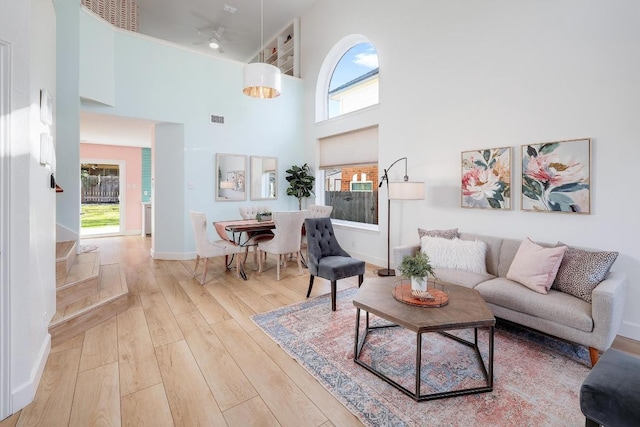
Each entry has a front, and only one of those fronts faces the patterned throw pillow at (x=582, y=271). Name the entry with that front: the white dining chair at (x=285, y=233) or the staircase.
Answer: the staircase

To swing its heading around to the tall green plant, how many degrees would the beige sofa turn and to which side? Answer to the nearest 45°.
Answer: approximately 90° to its right

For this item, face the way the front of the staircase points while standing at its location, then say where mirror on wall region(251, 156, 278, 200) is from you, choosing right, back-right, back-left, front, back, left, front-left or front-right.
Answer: left

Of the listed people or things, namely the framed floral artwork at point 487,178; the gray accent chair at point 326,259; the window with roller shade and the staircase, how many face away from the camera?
0

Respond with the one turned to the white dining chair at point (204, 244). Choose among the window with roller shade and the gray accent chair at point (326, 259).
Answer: the window with roller shade

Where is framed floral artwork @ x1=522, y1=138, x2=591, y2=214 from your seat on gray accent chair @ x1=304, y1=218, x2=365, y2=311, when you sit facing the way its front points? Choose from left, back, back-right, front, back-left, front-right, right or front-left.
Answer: front-left

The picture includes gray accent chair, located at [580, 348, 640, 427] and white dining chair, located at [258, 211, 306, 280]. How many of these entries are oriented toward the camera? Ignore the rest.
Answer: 0

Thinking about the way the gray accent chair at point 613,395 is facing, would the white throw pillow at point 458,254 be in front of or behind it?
in front

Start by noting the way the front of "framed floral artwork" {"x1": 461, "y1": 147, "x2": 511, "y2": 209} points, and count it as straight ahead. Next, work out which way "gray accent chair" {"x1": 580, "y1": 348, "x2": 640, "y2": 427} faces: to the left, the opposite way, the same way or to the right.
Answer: to the right

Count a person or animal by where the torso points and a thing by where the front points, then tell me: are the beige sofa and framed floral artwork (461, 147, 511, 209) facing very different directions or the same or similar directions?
same or similar directions

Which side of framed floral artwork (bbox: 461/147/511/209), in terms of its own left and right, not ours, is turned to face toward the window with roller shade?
right

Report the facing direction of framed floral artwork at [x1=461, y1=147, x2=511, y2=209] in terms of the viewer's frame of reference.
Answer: facing the viewer and to the left of the viewer

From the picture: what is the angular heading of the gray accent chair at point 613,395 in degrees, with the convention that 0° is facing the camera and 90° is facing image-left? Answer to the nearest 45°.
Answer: approximately 135°

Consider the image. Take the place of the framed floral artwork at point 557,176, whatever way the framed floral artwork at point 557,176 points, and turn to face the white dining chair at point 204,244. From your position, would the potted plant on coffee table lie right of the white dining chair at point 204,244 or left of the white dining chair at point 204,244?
left

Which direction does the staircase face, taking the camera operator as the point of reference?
facing the viewer and to the right of the viewer

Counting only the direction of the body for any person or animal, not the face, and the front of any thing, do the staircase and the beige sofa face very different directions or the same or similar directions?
very different directions
